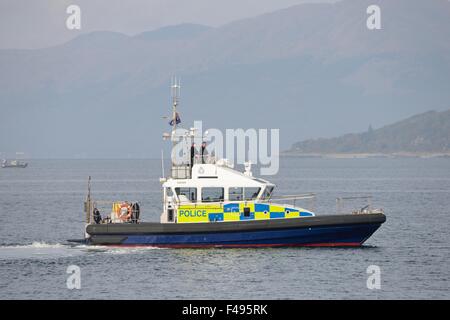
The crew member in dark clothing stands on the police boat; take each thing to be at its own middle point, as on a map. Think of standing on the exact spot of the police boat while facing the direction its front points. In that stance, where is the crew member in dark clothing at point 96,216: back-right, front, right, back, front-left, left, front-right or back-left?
back

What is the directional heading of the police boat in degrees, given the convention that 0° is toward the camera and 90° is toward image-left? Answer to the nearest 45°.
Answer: approximately 270°
